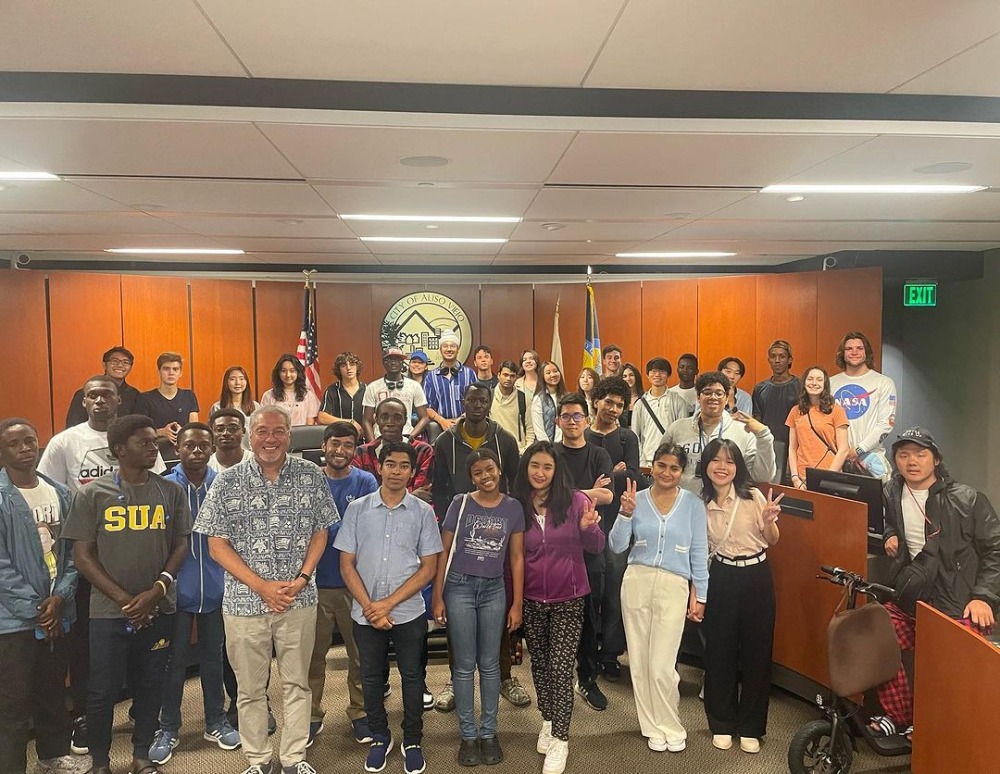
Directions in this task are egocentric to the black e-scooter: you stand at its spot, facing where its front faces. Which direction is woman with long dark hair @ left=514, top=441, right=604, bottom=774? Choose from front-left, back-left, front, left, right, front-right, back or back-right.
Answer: front-right

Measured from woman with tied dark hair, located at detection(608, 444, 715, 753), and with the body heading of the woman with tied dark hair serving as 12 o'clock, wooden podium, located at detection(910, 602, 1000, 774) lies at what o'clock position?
The wooden podium is roughly at 10 o'clock from the woman with tied dark hair.

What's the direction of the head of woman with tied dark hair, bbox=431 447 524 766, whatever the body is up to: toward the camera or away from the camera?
toward the camera

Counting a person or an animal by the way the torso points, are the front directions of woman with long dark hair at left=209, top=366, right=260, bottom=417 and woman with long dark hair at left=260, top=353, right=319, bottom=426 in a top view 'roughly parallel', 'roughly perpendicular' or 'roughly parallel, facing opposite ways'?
roughly parallel

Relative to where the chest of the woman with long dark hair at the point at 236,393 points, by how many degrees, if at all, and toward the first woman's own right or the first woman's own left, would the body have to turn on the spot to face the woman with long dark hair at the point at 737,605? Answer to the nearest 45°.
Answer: approximately 45° to the first woman's own left

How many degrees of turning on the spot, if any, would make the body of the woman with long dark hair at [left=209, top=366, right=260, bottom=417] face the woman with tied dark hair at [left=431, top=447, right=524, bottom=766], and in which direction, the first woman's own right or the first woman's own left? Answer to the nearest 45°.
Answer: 0° — they already face them

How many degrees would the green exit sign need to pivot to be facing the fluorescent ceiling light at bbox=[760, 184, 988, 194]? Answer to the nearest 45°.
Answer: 0° — it already faces it

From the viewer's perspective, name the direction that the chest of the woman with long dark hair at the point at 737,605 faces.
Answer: toward the camera

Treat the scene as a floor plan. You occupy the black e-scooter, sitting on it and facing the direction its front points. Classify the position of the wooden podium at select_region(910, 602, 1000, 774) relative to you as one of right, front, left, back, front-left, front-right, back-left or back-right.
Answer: left

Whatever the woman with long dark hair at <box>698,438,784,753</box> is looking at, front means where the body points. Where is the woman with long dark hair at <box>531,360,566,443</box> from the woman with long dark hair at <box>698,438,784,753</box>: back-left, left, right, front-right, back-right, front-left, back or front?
back-right

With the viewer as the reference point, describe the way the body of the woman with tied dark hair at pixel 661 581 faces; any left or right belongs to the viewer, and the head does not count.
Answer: facing the viewer

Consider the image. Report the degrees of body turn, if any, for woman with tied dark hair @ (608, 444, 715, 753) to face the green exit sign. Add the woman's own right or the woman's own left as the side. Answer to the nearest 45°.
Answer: approximately 135° to the woman's own left

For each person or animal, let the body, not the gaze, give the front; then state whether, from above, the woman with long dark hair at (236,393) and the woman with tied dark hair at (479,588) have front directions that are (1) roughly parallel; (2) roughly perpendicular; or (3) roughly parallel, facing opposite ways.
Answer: roughly parallel

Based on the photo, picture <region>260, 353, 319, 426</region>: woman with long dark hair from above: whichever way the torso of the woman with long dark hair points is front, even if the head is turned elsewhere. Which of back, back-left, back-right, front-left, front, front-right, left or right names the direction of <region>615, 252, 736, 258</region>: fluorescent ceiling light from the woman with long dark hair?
left

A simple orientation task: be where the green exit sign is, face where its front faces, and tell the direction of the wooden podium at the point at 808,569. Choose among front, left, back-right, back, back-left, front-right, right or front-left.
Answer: front

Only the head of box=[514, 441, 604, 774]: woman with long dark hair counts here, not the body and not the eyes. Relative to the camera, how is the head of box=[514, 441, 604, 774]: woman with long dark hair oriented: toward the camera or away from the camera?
toward the camera

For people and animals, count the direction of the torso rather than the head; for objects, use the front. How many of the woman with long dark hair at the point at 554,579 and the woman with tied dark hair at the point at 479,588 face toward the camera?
2
